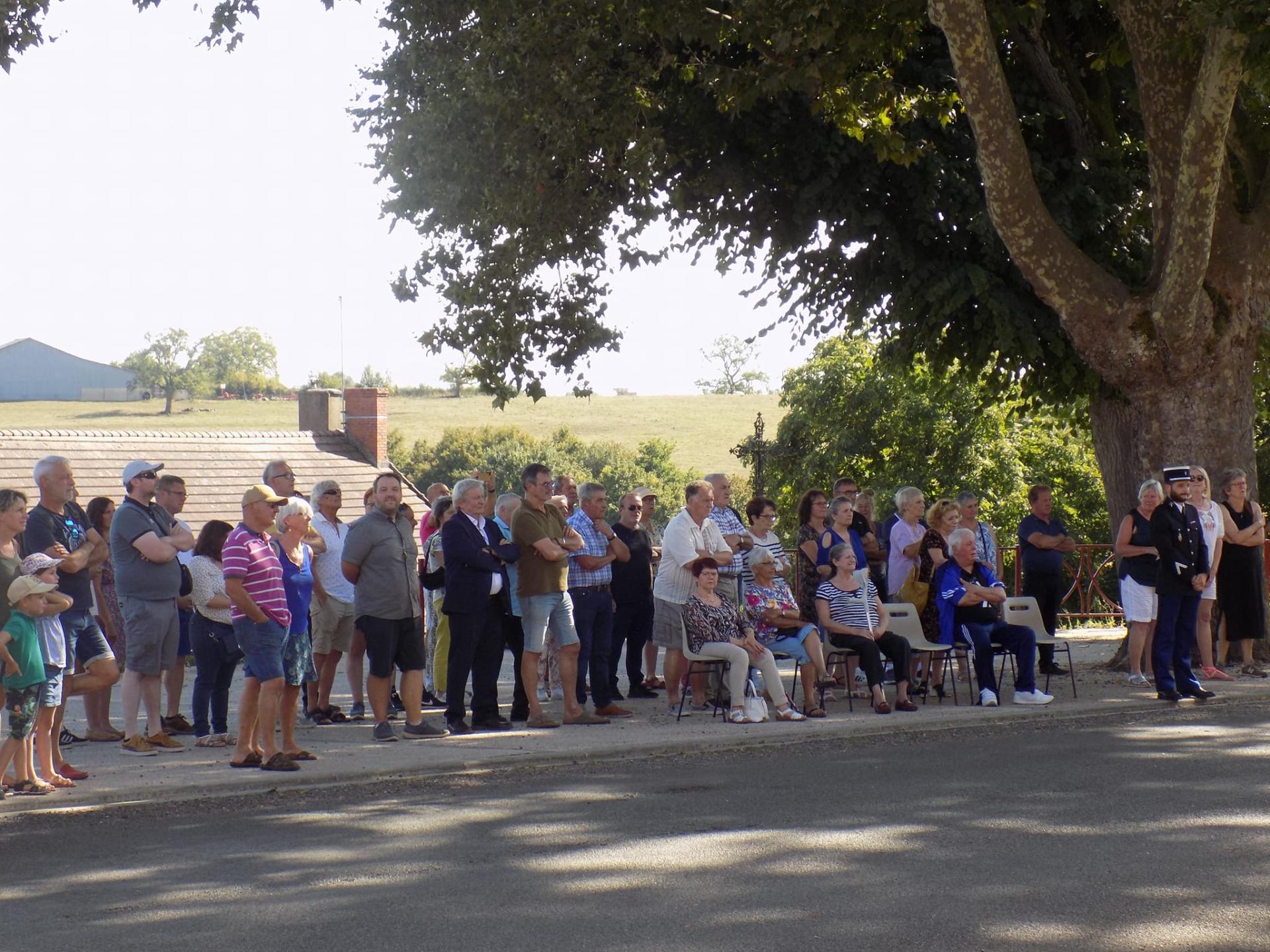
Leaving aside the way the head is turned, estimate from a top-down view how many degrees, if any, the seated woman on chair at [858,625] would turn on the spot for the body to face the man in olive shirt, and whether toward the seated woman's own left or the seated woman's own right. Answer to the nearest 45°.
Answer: approximately 90° to the seated woman's own right

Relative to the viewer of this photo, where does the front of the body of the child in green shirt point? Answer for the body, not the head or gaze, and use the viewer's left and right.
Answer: facing to the right of the viewer

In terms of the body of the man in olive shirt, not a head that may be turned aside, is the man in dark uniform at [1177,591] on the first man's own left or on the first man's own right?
on the first man's own left

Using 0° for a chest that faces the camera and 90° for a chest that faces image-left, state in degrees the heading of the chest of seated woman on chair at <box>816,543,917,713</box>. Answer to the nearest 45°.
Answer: approximately 315°

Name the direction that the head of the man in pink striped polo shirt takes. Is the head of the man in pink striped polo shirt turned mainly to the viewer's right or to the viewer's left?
to the viewer's right

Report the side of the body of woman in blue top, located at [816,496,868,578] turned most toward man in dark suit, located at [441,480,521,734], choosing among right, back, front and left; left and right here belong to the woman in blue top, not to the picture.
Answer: right

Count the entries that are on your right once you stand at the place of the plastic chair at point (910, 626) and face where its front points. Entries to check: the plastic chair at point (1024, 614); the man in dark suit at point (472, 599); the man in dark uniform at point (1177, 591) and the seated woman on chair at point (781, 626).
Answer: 2

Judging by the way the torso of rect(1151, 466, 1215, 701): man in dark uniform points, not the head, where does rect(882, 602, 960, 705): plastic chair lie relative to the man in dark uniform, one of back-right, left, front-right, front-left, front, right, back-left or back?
back-right

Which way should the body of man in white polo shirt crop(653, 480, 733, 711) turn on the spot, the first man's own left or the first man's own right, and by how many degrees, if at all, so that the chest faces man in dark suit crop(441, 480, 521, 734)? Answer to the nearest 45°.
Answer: approximately 90° to the first man's own right
